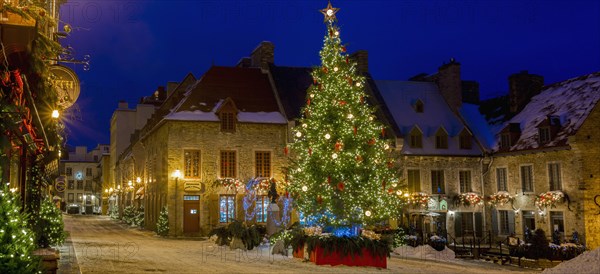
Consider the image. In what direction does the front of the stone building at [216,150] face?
toward the camera

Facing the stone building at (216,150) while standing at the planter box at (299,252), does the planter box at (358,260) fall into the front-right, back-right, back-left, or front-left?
back-right

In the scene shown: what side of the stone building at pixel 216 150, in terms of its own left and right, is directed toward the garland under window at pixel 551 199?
left

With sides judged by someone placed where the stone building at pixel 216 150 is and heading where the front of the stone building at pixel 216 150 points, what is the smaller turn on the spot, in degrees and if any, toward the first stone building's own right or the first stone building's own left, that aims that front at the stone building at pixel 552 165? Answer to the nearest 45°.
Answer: approximately 90° to the first stone building's own left

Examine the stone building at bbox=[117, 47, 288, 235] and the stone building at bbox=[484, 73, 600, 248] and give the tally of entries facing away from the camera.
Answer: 0

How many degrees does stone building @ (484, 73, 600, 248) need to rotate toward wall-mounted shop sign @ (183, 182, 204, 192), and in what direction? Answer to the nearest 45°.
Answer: approximately 45° to its right

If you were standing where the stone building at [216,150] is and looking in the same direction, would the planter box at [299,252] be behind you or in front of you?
in front
